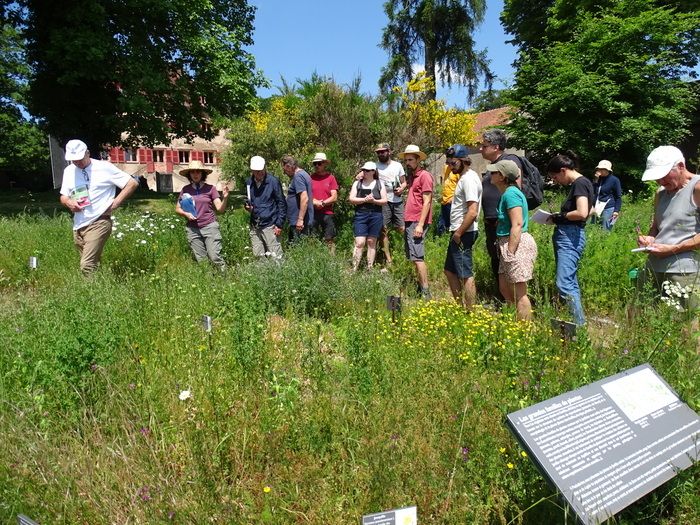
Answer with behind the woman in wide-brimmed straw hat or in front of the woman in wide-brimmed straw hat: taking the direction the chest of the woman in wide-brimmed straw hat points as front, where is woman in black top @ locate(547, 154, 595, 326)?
in front

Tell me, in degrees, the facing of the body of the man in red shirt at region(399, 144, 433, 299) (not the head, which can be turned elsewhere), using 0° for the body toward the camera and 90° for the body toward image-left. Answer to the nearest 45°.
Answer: approximately 45°

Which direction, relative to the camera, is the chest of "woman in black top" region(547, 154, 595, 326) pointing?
to the viewer's left

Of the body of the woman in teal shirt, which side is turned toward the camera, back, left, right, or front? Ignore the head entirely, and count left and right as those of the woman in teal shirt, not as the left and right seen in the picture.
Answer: left

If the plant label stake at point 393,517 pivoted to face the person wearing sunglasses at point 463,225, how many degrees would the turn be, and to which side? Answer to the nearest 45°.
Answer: approximately 180°

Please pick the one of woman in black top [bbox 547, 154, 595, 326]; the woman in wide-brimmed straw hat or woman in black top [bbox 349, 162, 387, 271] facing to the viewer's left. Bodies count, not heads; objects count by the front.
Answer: woman in black top [bbox 547, 154, 595, 326]
